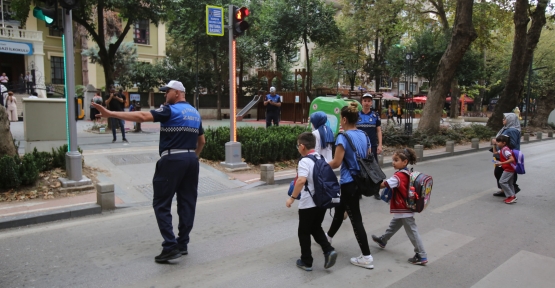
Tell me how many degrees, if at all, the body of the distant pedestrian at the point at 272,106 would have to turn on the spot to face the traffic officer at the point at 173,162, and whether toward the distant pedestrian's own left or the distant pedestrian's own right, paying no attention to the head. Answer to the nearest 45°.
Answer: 0° — they already face them

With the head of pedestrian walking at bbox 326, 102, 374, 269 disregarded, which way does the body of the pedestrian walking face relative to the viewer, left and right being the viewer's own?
facing away from the viewer and to the left of the viewer

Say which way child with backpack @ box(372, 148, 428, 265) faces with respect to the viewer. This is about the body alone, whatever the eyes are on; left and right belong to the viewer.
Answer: facing to the left of the viewer

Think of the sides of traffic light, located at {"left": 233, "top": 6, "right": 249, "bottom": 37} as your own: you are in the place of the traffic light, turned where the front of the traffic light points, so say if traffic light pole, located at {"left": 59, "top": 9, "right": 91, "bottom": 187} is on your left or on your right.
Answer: on your right

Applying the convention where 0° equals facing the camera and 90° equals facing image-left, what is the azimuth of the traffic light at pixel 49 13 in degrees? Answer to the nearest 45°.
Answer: approximately 45°

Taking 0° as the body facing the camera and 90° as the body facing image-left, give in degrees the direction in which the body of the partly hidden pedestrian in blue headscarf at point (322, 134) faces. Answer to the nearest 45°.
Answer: approximately 135°

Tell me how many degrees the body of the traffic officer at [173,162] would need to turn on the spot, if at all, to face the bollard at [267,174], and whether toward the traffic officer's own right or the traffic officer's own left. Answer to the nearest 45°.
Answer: approximately 90° to the traffic officer's own right

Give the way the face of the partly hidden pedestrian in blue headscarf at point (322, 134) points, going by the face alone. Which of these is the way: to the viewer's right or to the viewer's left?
to the viewer's left

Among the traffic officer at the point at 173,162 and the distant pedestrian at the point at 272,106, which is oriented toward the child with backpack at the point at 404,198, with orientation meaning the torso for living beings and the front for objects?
the distant pedestrian

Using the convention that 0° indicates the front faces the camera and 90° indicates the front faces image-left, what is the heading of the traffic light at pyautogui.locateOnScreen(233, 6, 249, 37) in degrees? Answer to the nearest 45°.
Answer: approximately 315°
